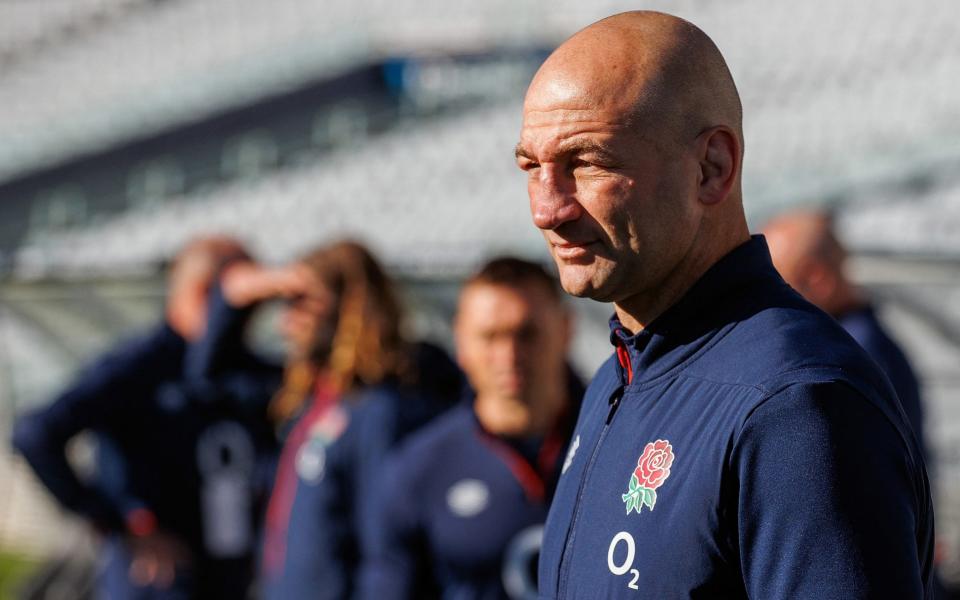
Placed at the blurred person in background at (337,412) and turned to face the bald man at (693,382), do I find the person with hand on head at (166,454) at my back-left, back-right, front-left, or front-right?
back-right

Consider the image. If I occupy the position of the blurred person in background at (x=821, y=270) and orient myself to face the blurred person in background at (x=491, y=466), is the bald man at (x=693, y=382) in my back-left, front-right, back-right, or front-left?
front-left

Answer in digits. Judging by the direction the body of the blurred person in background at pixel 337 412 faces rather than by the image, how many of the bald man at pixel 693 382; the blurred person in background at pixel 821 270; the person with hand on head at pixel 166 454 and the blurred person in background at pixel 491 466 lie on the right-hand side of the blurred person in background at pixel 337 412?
1

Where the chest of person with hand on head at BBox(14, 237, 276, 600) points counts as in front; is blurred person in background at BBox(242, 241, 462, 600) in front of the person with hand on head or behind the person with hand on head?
in front

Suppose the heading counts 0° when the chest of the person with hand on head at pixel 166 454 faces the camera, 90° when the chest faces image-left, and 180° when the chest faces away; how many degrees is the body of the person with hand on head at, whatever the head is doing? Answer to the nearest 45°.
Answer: approximately 315°

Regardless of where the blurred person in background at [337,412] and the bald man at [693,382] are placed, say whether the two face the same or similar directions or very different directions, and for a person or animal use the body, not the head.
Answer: same or similar directions

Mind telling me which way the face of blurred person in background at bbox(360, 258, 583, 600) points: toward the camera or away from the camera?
toward the camera

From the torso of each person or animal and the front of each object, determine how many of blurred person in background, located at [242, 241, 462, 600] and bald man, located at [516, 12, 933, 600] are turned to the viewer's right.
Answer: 0

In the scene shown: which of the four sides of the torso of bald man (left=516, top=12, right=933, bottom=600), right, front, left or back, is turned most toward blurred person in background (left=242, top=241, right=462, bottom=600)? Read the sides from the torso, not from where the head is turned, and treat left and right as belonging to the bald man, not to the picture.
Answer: right

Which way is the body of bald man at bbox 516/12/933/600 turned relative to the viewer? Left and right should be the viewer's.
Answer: facing the viewer and to the left of the viewer

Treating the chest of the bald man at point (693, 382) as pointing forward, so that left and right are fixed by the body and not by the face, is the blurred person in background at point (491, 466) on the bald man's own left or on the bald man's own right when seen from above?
on the bald man's own right

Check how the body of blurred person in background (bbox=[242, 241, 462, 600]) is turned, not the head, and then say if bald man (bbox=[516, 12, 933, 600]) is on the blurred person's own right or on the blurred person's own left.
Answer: on the blurred person's own left

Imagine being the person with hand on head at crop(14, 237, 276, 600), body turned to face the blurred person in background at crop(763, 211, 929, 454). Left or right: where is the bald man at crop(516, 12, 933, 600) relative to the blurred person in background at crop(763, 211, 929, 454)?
right

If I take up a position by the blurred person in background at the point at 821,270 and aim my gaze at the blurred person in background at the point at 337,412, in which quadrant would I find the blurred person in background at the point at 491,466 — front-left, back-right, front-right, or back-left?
front-left

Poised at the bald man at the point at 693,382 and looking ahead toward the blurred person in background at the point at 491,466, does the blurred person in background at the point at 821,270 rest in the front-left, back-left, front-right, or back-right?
front-right
